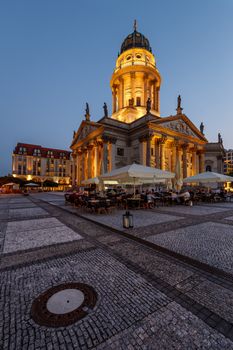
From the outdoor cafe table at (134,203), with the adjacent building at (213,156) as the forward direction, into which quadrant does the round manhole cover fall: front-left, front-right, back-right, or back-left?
back-right
